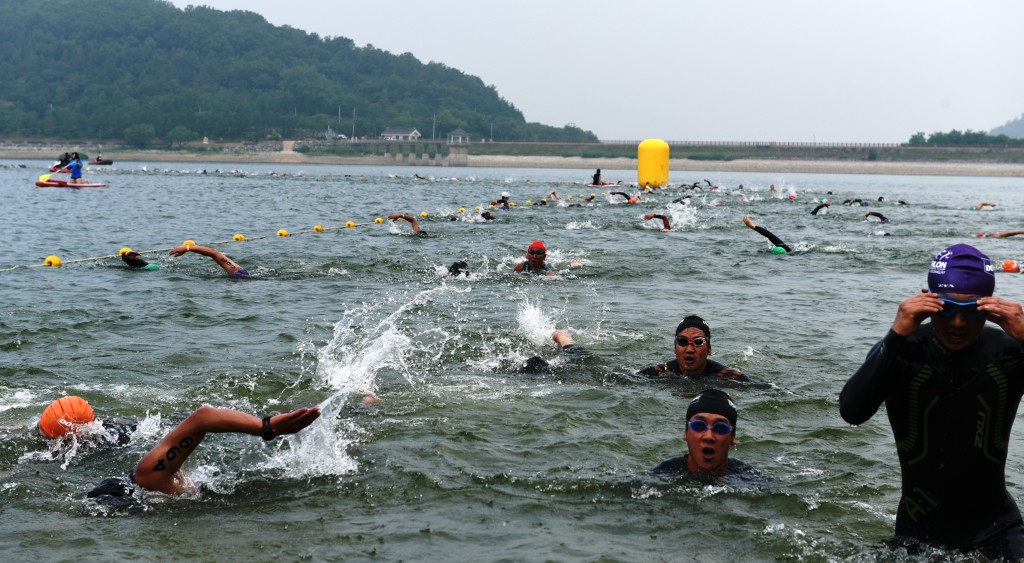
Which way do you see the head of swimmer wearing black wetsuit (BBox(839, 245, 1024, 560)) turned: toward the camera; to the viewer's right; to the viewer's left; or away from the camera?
toward the camera

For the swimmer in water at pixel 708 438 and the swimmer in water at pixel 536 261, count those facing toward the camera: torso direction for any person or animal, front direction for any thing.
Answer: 2

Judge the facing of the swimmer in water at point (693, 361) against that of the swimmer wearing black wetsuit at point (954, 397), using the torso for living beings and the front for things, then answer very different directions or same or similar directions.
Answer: same or similar directions

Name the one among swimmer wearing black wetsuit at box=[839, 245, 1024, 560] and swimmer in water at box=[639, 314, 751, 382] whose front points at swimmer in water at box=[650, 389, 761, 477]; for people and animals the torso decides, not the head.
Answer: swimmer in water at box=[639, 314, 751, 382]

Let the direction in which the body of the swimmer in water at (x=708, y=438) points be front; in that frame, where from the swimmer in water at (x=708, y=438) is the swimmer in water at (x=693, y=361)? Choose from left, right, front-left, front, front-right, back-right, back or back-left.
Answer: back

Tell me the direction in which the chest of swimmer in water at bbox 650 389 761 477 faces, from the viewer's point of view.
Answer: toward the camera

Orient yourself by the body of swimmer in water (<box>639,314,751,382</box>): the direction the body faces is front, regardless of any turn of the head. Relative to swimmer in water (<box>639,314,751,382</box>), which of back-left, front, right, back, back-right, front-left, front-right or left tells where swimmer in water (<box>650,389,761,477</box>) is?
front

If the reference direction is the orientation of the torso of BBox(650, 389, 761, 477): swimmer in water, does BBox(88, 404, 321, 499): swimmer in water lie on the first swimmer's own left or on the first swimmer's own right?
on the first swimmer's own right

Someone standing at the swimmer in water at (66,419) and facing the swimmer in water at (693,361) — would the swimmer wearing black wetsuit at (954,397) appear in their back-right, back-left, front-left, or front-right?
front-right

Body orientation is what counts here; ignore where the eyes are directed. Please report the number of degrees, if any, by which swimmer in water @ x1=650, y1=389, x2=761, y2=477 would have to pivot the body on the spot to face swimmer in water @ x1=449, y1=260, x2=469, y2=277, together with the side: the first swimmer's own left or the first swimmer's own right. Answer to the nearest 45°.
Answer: approximately 135° to the first swimmer's own right

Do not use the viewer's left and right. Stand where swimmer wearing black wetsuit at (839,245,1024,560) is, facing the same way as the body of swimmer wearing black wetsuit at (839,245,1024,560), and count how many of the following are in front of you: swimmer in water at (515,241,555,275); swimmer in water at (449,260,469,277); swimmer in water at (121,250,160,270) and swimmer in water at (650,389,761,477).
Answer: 0

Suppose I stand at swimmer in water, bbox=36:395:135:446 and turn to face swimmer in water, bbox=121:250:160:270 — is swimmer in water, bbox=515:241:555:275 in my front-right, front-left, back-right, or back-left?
front-right

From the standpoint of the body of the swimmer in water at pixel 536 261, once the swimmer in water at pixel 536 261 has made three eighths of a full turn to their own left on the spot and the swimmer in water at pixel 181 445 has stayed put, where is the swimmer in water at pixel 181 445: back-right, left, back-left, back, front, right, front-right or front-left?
back-right

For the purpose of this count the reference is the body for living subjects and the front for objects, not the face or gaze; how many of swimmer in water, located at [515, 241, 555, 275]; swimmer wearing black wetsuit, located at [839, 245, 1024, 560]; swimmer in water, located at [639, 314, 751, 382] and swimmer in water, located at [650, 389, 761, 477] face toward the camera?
4

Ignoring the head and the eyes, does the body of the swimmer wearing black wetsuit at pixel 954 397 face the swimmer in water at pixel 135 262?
no

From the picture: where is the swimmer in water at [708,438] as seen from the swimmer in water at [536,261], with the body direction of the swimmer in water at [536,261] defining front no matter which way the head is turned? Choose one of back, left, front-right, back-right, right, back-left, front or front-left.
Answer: front

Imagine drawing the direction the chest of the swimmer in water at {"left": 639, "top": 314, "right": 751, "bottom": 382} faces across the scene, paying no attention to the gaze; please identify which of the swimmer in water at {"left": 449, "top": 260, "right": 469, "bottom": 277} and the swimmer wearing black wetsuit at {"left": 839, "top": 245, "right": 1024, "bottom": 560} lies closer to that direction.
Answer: the swimmer wearing black wetsuit

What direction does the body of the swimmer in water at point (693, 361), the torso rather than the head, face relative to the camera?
toward the camera

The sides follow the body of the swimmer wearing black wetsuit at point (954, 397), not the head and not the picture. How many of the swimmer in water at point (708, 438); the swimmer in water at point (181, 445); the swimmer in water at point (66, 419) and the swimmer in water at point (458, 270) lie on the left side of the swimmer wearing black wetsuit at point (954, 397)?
0

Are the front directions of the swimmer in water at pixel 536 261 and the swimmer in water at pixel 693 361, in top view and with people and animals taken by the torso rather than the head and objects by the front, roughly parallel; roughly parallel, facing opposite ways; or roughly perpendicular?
roughly parallel
